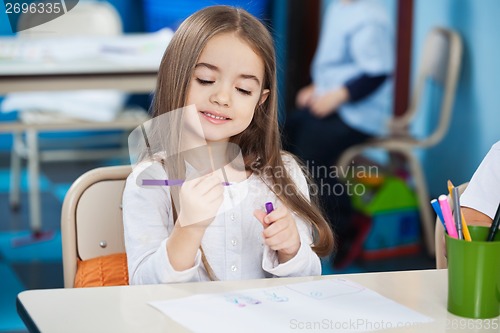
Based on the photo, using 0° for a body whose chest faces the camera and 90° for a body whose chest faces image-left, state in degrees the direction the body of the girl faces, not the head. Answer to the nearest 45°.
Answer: approximately 0°

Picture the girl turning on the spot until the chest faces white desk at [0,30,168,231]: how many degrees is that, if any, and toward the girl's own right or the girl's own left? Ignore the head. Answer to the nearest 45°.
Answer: approximately 180°

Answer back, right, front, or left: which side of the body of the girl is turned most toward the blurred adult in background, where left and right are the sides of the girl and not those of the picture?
back
